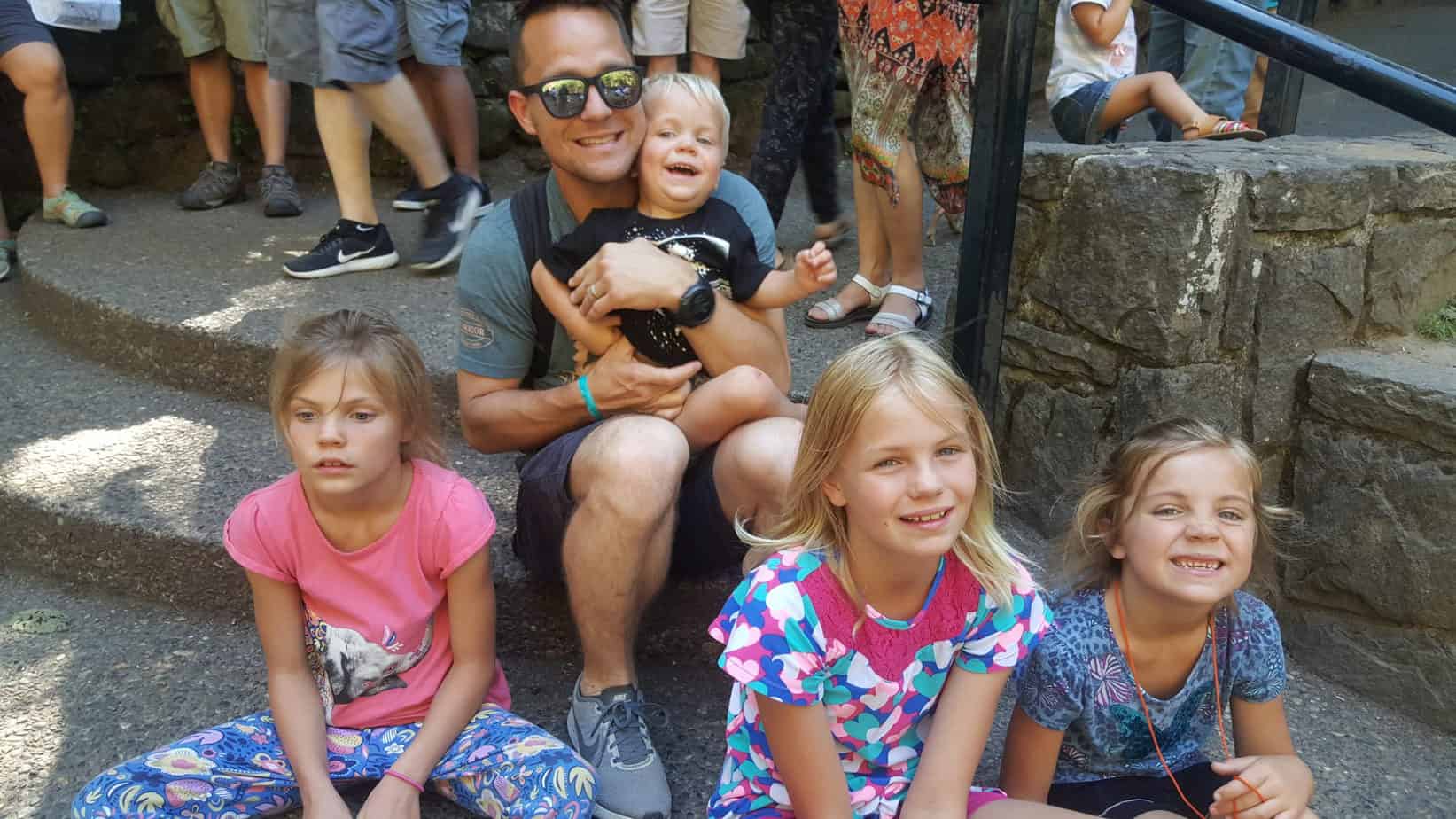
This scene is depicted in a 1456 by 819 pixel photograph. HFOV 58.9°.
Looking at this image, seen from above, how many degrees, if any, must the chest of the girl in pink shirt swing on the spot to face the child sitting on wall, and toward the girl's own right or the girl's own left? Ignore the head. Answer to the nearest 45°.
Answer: approximately 135° to the girl's own left

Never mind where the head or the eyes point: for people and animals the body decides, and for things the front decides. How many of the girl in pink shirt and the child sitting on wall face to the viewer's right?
1

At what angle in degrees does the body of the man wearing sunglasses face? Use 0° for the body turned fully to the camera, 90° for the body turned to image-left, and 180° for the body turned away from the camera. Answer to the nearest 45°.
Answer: approximately 315°

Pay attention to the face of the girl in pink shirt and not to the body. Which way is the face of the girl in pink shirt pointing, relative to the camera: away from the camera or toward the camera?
toward the camera

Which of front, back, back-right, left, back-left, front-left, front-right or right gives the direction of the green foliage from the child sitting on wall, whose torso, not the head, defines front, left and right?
front-right

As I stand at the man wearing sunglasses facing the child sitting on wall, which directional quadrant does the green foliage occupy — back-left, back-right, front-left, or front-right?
front-right

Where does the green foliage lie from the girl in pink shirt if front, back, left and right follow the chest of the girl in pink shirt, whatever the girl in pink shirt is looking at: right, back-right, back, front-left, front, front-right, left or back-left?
left

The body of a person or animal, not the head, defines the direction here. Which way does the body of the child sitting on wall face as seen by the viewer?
to the viewer's right

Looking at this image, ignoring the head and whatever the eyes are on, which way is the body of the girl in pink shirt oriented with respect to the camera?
toward the camera

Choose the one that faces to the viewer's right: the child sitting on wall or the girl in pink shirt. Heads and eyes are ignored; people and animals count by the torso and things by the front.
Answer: the child sitting on wall

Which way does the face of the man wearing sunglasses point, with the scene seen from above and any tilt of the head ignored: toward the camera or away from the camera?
toward the camera
